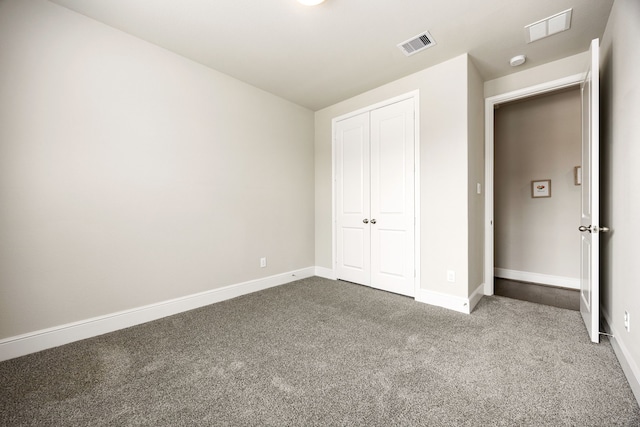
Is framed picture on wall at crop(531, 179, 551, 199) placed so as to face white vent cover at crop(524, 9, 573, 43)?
yes

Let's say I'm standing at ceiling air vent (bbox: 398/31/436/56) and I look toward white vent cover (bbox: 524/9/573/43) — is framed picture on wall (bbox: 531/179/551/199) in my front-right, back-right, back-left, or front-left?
front-left

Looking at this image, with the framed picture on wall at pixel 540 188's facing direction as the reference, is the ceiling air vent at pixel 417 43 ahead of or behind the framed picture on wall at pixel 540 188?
ahead

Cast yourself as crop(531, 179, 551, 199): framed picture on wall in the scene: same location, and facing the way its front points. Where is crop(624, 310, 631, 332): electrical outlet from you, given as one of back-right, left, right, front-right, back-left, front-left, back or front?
front

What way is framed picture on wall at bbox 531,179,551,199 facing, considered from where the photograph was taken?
facing the viewer

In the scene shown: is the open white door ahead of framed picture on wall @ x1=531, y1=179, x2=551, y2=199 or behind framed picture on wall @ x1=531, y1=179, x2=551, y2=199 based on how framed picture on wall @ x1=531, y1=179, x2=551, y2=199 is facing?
ahead
